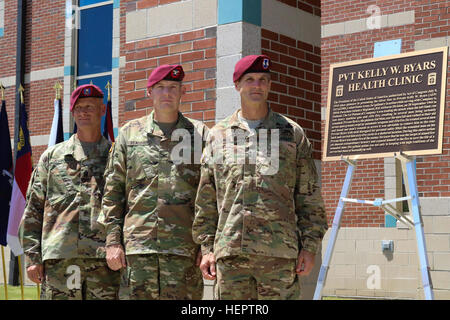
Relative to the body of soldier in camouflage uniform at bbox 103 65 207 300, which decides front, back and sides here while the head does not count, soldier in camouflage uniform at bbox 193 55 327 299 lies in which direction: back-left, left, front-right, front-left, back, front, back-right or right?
front-left

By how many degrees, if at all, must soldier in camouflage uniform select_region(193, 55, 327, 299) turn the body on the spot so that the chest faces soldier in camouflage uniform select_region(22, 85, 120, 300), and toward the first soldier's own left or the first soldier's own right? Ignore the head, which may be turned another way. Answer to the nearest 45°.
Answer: approximately 135° to the first soldier's own right

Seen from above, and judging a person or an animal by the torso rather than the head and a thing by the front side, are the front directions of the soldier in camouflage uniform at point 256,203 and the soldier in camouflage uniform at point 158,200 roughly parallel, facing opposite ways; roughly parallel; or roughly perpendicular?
roughly parallel

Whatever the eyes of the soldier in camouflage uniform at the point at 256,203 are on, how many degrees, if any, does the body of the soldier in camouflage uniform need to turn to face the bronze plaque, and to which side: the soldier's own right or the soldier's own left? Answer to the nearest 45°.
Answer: approximately 135° to the soldier's own left

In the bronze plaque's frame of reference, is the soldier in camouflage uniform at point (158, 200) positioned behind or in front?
in front

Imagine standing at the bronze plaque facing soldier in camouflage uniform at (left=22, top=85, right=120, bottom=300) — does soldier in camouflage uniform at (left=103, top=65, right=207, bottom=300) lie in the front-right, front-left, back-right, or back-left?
front-left

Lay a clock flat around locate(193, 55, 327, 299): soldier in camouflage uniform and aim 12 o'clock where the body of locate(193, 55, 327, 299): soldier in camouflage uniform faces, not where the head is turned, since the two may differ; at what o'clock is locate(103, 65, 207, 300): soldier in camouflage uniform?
locate(103, 65, 207, 300): soldier in camouflage uniform is roughly at 4 o'clock from locate(193, 55, 327, 299): soldier in camouflage uniform.

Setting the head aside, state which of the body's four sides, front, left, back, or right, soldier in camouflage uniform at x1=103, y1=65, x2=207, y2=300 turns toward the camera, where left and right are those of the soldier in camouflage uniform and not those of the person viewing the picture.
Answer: front

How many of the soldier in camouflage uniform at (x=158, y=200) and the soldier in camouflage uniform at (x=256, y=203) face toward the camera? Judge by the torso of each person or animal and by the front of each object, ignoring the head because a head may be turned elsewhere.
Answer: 2

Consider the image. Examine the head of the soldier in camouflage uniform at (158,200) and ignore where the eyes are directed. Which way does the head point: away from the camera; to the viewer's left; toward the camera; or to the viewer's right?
toward the camera

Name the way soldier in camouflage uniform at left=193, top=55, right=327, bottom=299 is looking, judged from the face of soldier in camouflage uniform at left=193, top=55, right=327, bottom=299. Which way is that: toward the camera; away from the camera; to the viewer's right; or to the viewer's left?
toward the camera

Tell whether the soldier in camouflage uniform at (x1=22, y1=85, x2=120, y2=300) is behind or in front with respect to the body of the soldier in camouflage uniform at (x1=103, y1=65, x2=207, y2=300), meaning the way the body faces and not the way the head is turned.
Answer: behind
